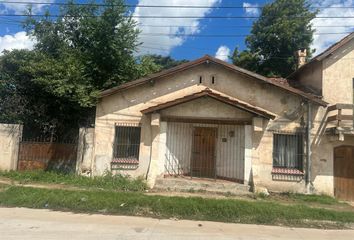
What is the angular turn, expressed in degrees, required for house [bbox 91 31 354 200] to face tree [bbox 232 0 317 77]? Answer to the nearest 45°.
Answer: approximately 180°

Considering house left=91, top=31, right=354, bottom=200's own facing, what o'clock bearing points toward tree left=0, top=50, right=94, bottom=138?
The tree is roughly at 3 o'clock from the house.

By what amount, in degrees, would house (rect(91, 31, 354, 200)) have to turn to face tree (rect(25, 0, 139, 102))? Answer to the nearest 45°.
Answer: approximately 90° to its right

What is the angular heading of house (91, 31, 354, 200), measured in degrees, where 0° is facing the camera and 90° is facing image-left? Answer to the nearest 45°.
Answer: approximately 0°

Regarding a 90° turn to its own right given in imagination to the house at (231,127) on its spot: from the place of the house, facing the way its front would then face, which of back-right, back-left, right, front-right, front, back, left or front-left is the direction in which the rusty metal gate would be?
front

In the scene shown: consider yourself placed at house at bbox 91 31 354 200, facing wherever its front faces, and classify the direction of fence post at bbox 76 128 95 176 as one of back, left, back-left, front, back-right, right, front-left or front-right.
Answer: right

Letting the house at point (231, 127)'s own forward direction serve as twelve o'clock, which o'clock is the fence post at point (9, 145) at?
The fence post is roughly at 3 o'clock from the house.
